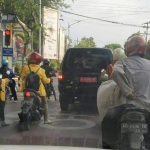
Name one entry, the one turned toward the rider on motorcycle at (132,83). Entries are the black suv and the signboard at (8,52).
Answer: the signboard

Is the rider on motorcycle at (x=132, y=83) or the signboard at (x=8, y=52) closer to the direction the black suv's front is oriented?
the signboard

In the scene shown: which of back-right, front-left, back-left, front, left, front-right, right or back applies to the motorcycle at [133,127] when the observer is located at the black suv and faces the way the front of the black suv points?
back

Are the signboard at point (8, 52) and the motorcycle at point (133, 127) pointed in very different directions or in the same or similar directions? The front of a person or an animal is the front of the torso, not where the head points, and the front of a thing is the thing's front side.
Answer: very different directions

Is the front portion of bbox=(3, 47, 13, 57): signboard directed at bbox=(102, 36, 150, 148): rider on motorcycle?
yes

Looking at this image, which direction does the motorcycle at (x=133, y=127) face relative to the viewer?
away from the camera

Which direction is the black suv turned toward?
away from the camera

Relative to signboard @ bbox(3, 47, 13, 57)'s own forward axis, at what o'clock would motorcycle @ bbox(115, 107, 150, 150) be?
The motorcycle is roughly at 12 o'clock from the signboard.

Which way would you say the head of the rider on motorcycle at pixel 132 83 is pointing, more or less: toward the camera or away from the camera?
away from the camera

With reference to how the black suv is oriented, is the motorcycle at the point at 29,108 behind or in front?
behind

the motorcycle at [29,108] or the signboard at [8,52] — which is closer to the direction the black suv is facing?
the signboard

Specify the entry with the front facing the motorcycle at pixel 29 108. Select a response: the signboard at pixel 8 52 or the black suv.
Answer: the signboard

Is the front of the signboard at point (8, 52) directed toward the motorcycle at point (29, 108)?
yes
